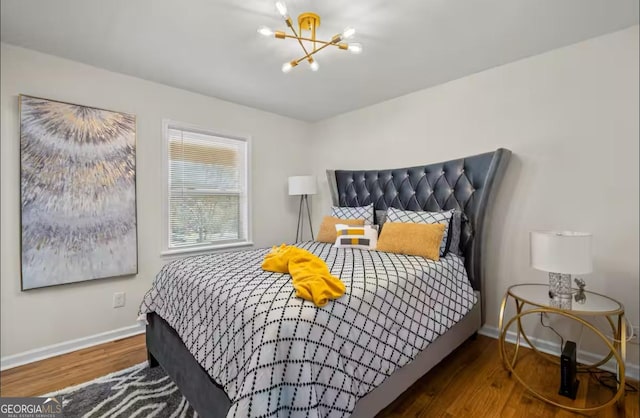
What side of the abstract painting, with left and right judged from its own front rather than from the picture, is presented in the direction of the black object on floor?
front

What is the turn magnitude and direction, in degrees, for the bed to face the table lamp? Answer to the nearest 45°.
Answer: approximately 135° to its left

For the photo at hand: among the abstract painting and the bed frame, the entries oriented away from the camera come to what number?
0

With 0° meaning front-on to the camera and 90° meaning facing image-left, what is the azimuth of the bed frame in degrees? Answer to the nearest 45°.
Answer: approximately 45°

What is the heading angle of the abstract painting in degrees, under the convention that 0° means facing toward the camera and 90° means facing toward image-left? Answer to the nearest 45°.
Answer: approximately 315°

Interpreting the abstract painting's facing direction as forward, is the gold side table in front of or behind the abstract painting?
in front
